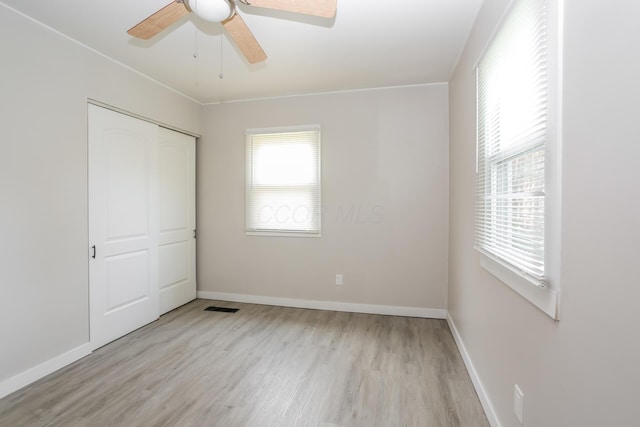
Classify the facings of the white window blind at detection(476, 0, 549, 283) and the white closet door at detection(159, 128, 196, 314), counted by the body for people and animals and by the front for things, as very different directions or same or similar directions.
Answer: very different directions

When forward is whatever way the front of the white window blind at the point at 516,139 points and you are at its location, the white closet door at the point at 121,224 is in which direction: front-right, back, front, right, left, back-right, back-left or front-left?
front

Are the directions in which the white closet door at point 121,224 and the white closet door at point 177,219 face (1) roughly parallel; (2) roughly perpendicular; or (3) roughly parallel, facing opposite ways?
roughly parallel

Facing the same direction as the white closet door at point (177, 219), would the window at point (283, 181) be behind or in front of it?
in front

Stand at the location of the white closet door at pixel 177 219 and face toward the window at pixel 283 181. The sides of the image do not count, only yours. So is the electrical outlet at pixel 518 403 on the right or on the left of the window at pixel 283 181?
right

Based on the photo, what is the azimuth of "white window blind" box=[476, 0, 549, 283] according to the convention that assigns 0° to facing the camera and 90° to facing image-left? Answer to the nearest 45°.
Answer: approximately 90°

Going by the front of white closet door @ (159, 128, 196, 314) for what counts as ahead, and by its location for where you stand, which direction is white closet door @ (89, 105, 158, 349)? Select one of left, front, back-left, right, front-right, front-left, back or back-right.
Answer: right

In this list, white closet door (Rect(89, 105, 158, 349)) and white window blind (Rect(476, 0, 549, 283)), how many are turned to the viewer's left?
1

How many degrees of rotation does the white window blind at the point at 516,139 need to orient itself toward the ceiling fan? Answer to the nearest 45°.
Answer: approximately 45° to its left

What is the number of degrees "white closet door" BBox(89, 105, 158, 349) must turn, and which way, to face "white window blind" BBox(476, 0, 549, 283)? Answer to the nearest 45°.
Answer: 0° — it already faces it

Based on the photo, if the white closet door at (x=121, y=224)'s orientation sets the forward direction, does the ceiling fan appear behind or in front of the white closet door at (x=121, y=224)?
in front

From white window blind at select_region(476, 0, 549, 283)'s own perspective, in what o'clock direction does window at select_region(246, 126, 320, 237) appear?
The window is roughly at 1 o'clock from the white window blind.

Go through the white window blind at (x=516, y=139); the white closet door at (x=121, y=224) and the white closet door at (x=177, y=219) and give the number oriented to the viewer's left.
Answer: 1

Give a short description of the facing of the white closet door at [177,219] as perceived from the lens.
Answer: facing the viewer and to the right of the viewer

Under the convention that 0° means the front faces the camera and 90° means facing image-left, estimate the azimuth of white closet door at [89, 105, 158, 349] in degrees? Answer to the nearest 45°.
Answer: approximately 315°
